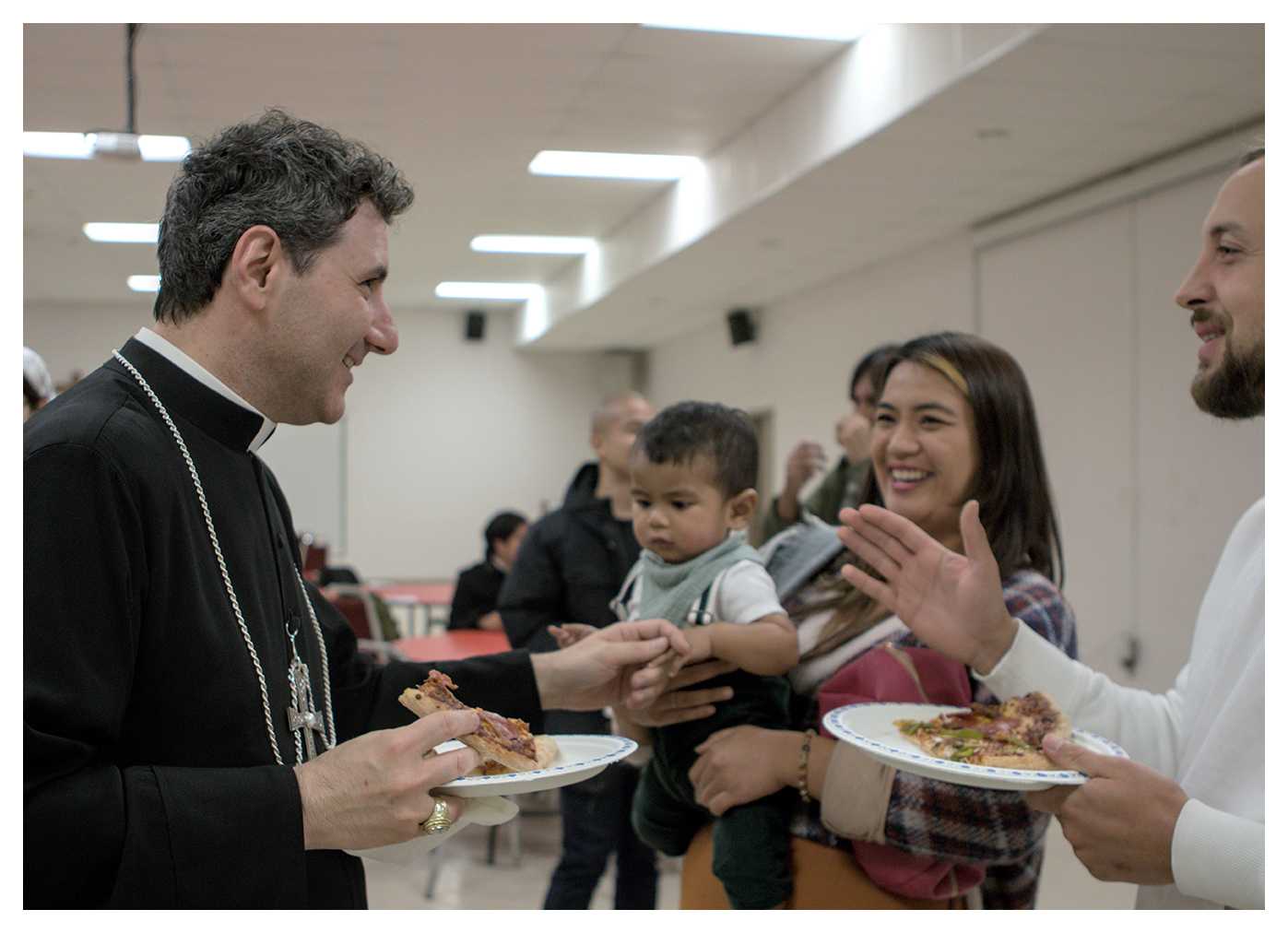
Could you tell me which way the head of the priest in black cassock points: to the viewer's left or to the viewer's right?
to the viewer's right

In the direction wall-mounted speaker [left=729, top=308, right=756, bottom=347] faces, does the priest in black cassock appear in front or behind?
in front

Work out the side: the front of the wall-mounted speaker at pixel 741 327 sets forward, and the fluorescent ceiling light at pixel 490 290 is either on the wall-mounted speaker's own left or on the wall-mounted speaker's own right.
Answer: on the wall-mounted speaker's own right

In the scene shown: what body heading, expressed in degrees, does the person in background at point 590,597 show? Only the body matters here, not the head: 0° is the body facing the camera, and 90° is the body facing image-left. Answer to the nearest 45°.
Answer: approximately 315°

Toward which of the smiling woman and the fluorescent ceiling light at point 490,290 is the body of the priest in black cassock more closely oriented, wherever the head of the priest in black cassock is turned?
the smiling woman

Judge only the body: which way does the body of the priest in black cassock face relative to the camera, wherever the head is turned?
to the viewer's right

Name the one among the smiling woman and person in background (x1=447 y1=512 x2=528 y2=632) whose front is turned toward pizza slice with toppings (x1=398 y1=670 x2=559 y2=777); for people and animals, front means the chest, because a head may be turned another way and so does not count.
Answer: the smiling woman

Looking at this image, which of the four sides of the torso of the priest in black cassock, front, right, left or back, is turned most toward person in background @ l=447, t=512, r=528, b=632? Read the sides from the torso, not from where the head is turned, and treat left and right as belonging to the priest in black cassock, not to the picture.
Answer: left

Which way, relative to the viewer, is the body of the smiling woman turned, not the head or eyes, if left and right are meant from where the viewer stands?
facing the viewer and to the left of the viewer

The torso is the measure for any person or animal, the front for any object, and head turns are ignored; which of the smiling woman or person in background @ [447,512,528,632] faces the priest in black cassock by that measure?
the smiling woman

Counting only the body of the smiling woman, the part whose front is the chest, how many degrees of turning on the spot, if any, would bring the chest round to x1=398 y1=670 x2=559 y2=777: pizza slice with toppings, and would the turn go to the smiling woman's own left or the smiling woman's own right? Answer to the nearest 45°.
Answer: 0° — they already face it

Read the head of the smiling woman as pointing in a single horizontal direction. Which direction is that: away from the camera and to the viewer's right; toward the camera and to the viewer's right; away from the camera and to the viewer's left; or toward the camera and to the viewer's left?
toward the camera and to the viewer's left
